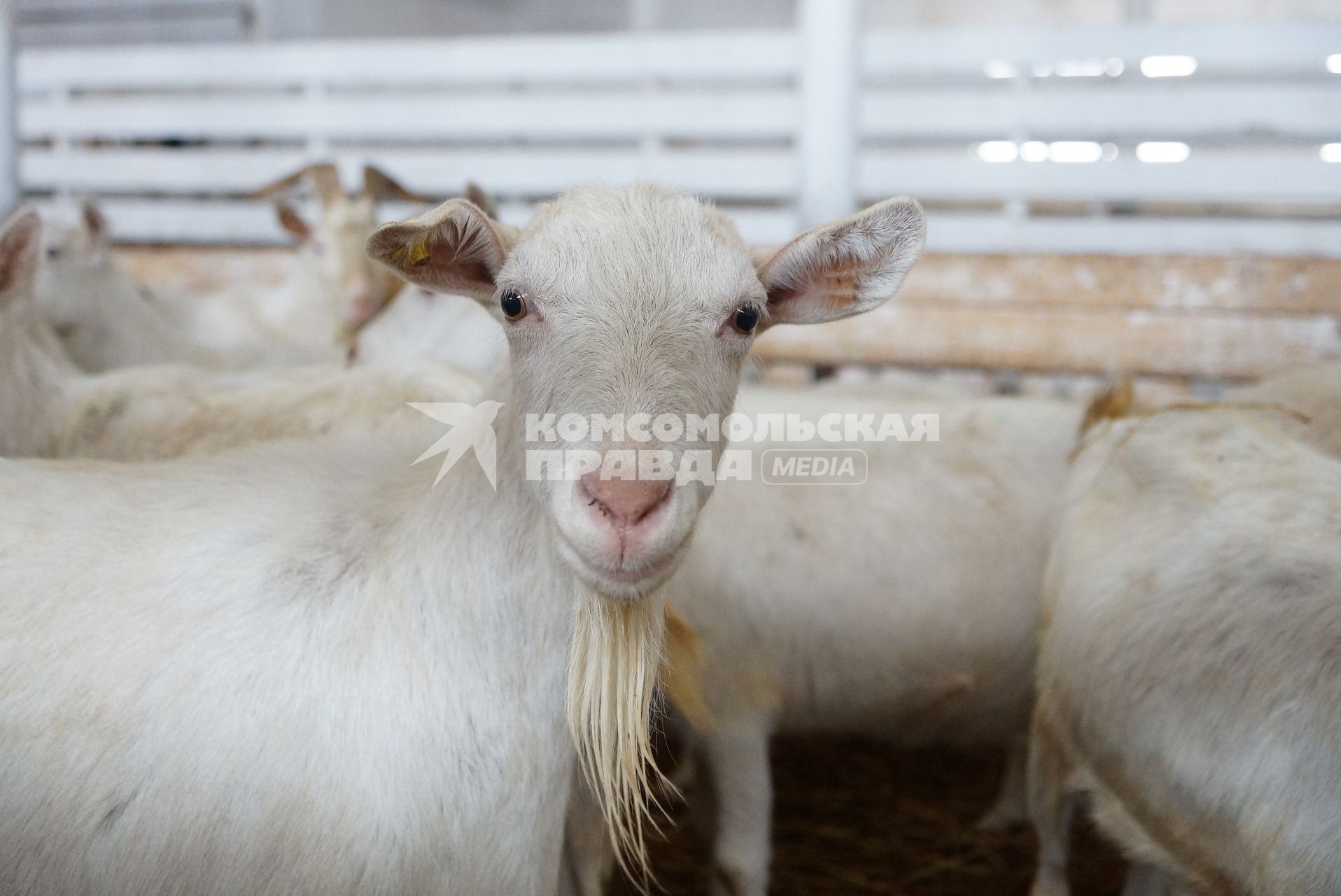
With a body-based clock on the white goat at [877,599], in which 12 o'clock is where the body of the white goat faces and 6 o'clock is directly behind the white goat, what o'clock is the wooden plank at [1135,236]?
The wooden plank is roughly at 4 o'clock from the white goat.

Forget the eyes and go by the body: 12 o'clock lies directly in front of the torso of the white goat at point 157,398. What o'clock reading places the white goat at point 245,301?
the white goat at point 245,301 is roughly at 3 o'clock from the white goat at point 157,398.

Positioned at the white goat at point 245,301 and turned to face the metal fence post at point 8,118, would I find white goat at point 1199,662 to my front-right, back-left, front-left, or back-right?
back-left

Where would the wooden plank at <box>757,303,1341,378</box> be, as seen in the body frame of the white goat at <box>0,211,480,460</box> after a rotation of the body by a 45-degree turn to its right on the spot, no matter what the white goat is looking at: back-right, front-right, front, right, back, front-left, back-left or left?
back-right

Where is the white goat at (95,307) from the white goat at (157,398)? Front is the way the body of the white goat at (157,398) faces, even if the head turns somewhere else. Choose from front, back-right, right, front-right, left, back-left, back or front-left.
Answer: right

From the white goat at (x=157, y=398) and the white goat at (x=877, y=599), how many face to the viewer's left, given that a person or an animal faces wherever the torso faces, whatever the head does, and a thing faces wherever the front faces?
2

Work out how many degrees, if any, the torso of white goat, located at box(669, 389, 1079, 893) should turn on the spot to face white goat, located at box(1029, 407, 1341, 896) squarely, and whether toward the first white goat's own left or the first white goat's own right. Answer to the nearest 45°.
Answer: approximately 135° to the first white goat's own left

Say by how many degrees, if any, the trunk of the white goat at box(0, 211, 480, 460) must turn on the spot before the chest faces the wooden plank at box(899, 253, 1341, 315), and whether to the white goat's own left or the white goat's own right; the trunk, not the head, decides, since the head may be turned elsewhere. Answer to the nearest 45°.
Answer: approximately 180°

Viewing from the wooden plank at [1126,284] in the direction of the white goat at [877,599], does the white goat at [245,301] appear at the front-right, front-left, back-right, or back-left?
front-right

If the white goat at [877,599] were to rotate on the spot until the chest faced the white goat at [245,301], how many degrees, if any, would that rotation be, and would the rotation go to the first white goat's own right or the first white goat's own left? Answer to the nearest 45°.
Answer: approximately 45° to the first white goat's own right

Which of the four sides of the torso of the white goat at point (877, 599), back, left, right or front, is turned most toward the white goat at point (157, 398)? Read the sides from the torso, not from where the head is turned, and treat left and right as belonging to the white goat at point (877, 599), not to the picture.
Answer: front

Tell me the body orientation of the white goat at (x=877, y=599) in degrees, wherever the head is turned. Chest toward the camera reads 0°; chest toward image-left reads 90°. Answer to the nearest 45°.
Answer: approximately 90°

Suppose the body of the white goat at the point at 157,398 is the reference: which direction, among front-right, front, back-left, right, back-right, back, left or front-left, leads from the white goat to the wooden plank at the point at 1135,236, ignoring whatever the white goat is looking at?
back

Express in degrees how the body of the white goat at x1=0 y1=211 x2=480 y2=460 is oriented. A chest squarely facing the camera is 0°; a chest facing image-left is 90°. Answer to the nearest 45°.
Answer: approximately 90°

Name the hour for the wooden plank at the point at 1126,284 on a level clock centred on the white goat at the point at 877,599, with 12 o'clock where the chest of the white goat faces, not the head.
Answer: The wooden plank is roughly at 4 o'clock from the white goat.
